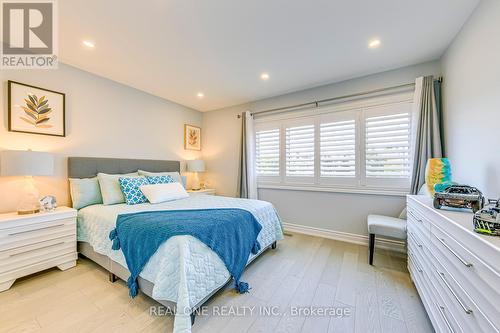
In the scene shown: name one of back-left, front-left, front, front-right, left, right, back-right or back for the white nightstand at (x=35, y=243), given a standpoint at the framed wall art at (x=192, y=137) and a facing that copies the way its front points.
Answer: right

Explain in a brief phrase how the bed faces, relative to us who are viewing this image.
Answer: facing the viewer and to the right of the viewer

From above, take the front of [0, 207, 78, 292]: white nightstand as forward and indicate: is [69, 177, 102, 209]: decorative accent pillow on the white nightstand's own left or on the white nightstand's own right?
on the white nightstand's own left

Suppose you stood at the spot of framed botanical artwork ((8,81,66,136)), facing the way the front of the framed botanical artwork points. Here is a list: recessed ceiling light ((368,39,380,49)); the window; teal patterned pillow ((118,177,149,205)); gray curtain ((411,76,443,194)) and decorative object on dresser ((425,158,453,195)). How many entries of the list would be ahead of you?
5

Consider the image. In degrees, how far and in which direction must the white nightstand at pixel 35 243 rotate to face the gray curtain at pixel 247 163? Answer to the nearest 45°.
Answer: approximately 45° to its left

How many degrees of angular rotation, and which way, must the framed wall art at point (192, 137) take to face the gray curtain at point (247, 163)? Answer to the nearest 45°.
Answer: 0° — it already faces it

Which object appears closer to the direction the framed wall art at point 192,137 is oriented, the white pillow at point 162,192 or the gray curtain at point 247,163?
the gray curtain

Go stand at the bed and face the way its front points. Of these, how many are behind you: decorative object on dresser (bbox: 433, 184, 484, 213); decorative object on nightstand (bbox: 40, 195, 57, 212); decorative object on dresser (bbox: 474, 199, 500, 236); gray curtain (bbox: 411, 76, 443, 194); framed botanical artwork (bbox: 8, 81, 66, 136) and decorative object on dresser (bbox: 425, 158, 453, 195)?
2

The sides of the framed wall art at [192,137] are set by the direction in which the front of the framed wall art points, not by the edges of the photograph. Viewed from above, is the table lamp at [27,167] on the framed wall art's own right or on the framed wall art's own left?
on the framed wall art's own right

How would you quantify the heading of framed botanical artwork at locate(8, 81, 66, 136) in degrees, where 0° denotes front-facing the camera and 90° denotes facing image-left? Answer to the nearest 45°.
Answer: approximately 315°

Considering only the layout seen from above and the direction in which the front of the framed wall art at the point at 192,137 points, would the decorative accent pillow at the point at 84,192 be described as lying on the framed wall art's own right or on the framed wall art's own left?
on the framed wall art's own right
